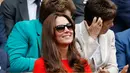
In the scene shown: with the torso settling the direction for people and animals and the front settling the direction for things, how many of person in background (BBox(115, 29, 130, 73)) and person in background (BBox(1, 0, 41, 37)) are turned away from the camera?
0

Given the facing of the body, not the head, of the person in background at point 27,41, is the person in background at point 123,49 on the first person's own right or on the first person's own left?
on the first person's own left

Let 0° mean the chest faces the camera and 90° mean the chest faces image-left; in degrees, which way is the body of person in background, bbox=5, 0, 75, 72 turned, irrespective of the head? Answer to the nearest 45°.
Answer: approximately 315°

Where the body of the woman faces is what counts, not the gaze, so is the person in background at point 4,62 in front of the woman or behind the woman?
behind

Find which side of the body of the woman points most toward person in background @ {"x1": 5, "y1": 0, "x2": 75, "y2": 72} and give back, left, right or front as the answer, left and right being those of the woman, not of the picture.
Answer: back

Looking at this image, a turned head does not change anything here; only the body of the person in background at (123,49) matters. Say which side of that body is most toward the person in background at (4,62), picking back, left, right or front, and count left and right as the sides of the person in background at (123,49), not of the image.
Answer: right

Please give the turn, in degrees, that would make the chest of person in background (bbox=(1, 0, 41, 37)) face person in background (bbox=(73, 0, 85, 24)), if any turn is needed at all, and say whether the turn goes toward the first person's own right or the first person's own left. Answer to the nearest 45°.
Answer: approximately 45° to the first person's own left

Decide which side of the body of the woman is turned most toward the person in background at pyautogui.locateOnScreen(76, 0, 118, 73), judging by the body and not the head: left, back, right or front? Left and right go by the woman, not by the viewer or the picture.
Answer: left

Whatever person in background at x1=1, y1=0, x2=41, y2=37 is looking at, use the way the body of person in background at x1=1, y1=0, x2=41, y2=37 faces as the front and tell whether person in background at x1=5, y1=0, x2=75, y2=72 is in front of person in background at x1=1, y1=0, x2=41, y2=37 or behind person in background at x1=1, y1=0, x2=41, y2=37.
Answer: in front

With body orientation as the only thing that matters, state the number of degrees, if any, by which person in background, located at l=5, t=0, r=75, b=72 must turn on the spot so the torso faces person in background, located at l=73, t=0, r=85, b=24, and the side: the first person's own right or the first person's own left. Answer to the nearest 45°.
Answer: approximately 90° to the first person's own left

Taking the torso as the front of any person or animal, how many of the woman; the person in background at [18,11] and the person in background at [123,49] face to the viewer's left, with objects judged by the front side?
0

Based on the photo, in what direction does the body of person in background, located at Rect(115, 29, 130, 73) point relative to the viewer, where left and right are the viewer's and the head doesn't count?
facing the viewer and to the right of the viewer
